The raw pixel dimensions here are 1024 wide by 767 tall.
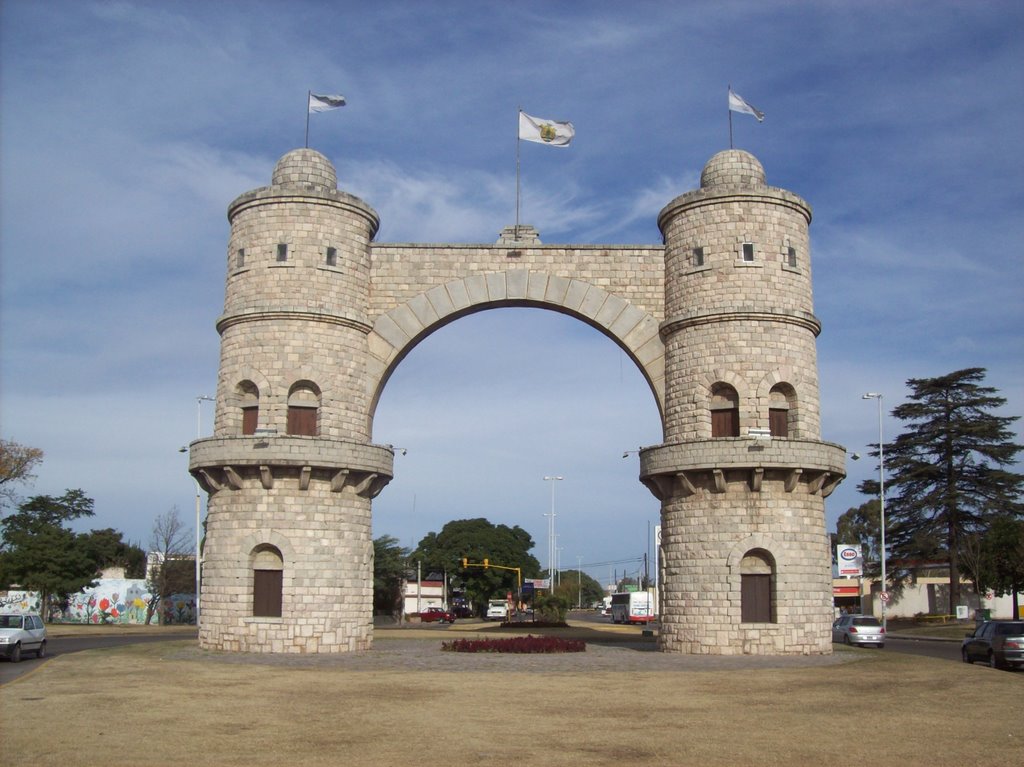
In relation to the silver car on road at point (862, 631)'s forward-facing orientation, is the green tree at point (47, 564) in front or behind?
in front

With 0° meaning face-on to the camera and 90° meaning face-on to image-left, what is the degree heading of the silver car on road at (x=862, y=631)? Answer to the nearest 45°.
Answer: approximately 135°

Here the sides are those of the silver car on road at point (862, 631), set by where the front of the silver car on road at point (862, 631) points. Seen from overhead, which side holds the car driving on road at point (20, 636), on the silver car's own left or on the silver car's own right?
on the silver car's own left

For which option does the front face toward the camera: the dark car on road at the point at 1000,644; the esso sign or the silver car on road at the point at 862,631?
the esso sign

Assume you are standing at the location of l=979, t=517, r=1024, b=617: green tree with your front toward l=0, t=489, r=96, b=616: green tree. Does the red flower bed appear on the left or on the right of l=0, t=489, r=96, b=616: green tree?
left

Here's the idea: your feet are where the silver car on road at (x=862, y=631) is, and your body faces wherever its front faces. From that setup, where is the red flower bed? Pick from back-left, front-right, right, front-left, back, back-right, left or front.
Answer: left

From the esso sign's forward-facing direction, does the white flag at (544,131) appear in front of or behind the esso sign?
in front

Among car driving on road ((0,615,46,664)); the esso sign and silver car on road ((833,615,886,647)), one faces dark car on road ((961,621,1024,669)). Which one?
the esso sign

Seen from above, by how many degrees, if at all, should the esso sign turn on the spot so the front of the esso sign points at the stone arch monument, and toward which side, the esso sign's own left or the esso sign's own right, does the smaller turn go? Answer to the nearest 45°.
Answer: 0° — it already faces it

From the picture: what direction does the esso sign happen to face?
toward the camera
